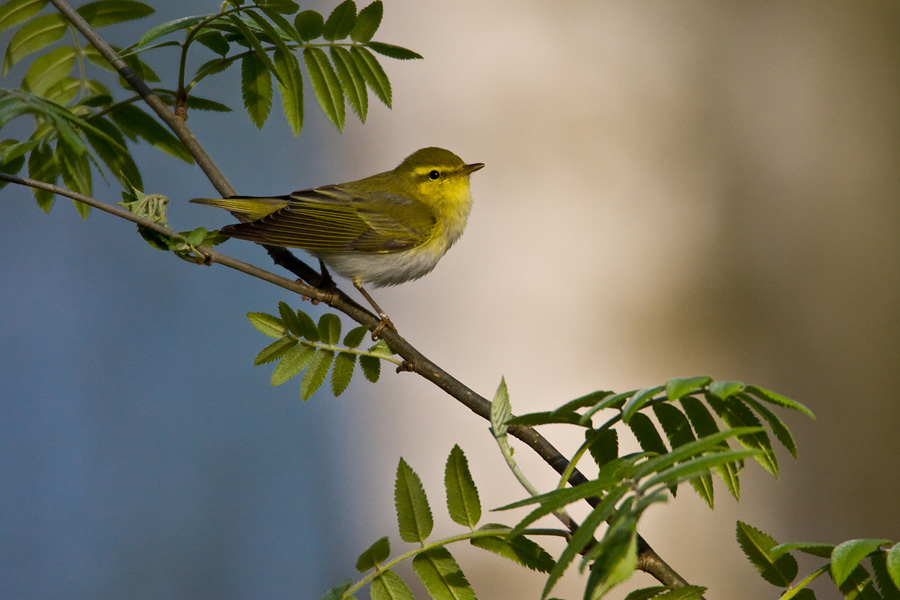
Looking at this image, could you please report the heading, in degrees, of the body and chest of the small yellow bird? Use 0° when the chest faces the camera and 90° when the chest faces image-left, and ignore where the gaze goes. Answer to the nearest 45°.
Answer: approximately 270°
